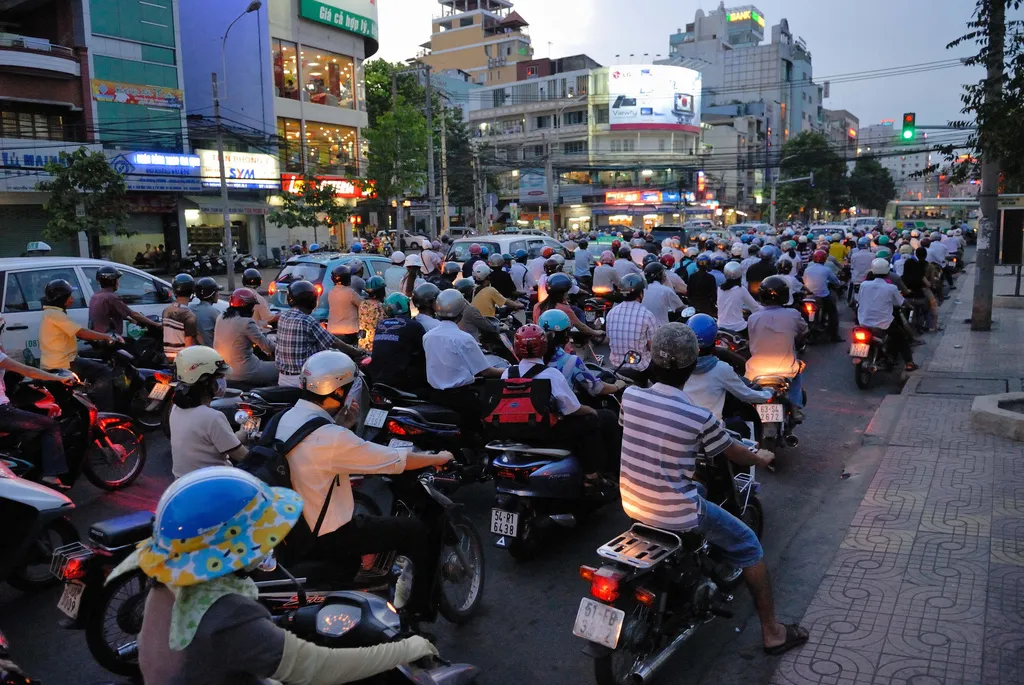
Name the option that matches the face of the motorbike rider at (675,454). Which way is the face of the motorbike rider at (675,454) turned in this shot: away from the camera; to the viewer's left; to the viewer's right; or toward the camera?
away from the camera

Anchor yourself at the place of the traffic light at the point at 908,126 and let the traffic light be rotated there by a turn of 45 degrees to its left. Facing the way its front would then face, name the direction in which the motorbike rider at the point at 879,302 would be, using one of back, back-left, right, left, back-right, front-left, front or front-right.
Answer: front-right

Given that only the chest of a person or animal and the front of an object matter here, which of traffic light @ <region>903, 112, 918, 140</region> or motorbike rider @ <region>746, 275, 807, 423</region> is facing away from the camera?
the motorbike rider

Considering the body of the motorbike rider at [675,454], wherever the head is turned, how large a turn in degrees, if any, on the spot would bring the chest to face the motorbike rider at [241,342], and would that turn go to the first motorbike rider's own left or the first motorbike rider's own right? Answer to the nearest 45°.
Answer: approximately 90° to the first motorbike rider's own left

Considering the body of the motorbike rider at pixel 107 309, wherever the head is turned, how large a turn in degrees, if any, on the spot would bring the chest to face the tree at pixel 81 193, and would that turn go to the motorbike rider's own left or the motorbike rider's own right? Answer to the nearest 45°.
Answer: approximately 45° to the motorbike rider's own left

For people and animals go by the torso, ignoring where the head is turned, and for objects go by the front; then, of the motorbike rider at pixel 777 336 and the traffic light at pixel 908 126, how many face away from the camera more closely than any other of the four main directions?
1

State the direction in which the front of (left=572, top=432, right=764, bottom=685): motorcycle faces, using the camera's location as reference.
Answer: facing away from the viewer and to the right of the viewer

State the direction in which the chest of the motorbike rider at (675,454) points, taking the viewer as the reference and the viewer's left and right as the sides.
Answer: facing away from the viewer and to the right of the viewer

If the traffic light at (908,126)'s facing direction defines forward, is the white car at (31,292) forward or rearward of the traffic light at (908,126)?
forward

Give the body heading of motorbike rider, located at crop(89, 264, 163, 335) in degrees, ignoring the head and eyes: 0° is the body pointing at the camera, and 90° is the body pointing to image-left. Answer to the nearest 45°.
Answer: approximately 225°

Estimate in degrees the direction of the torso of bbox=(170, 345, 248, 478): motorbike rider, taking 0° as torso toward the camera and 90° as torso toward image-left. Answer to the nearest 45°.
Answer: approximately 225°

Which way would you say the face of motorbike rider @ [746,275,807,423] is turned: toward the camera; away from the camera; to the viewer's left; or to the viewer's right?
away from the camera

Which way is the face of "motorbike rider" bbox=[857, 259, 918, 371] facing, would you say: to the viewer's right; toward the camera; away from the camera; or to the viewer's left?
away from the camera

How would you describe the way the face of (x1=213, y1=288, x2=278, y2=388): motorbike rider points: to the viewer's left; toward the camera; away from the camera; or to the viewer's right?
away from the camera

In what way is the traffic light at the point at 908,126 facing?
toward the camera

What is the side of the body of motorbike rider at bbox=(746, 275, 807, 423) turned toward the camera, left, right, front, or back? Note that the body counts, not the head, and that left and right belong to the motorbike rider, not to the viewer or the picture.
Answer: back

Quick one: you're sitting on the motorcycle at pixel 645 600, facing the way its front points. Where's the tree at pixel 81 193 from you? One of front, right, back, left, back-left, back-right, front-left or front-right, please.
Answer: left
